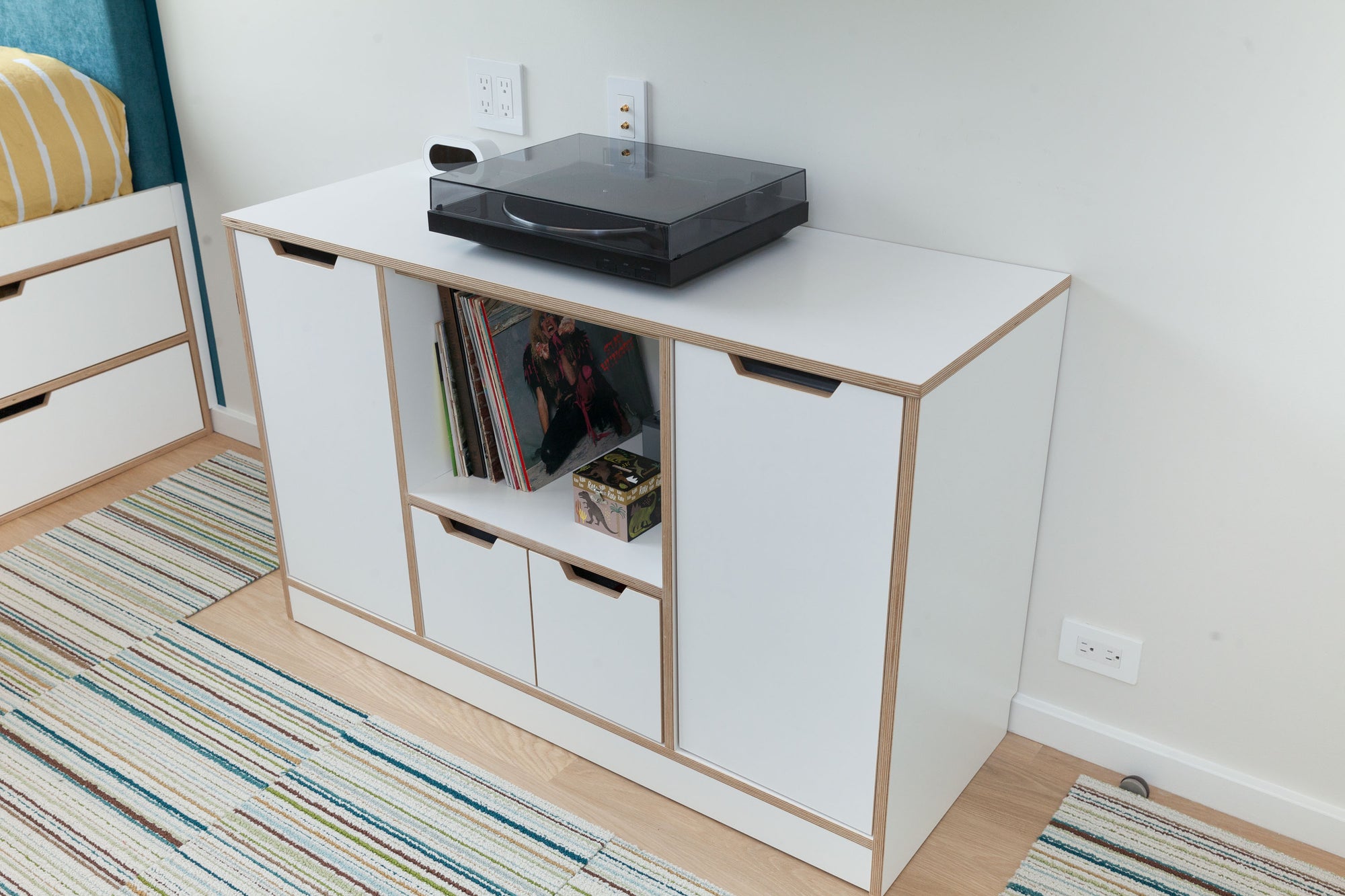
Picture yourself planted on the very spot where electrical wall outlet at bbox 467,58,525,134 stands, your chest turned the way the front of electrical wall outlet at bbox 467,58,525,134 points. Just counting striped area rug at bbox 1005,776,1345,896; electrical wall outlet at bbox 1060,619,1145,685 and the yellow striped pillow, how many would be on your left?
2

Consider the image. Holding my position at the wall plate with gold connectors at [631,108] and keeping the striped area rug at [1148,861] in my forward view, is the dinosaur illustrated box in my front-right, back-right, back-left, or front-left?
front-right

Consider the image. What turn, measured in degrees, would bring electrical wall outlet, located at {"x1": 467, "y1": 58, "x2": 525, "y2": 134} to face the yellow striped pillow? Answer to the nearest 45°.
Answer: approximately 90° to its right

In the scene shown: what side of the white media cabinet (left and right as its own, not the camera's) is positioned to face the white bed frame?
right

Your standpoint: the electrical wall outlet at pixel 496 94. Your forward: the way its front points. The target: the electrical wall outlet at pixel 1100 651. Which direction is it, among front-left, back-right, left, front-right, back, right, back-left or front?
left

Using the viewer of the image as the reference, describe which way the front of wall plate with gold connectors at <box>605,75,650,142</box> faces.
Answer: facing the viewer and to the left of the viewer

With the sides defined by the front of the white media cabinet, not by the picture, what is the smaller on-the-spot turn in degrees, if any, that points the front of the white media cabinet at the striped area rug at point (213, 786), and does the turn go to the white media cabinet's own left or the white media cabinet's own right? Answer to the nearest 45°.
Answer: approximately 45° to the white media cabinet's own right

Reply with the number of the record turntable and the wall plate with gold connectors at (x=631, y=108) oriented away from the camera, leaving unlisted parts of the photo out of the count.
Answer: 0

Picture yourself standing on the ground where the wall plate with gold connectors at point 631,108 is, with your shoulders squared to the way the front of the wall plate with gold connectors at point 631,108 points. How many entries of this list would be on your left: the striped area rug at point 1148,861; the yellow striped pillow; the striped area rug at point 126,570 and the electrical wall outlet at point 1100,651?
2

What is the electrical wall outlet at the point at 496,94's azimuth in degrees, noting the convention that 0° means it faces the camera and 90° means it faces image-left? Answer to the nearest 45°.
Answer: approximately 45°

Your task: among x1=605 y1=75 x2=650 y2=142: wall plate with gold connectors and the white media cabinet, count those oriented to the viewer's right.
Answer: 0

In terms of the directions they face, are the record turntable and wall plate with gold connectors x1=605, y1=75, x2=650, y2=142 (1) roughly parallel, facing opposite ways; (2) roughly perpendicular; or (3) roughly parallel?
roughly parallel

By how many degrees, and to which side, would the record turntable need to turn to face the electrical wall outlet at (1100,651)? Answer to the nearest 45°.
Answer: approximately 135° to its left

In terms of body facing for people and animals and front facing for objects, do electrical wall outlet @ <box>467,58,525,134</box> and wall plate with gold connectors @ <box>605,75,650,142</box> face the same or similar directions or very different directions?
same or similar directions

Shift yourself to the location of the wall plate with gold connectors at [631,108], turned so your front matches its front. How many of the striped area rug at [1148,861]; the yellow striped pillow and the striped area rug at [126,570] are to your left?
1

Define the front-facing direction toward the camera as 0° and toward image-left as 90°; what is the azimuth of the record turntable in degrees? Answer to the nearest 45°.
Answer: approximately 45°

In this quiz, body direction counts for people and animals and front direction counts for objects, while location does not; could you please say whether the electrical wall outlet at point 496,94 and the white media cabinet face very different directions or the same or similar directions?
same or similar directions
